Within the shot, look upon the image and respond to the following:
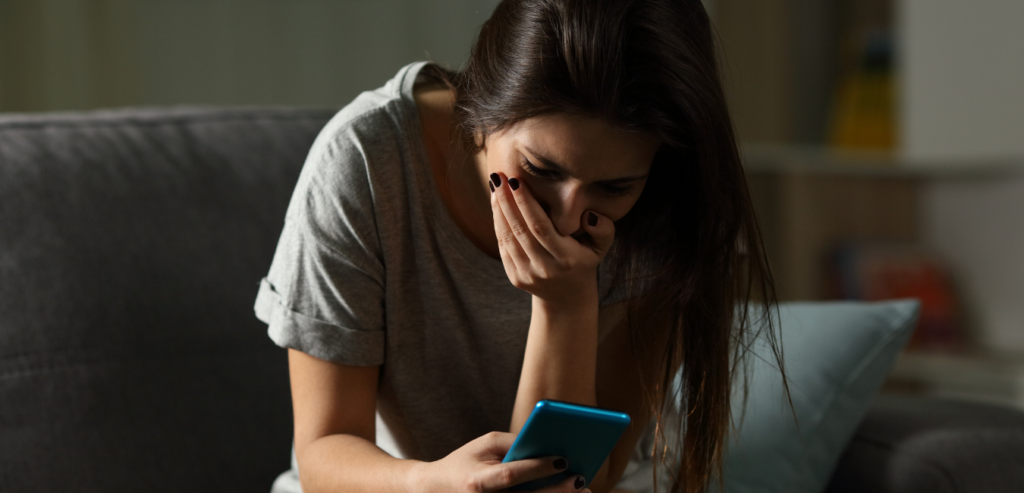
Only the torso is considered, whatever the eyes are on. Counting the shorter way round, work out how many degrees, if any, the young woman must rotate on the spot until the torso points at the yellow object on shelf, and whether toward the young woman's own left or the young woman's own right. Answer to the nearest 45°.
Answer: approximately 90° to the young woman's own left

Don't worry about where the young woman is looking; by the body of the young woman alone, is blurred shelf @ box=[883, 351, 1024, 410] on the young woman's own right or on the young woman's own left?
on the young woman's own left

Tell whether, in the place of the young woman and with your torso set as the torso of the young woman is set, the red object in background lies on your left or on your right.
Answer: on your left

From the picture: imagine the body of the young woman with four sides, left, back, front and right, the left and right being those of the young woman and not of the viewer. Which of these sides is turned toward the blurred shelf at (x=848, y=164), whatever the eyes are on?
left

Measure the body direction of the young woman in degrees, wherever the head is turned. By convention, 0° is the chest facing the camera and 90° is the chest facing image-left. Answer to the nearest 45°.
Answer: approximately 315°
